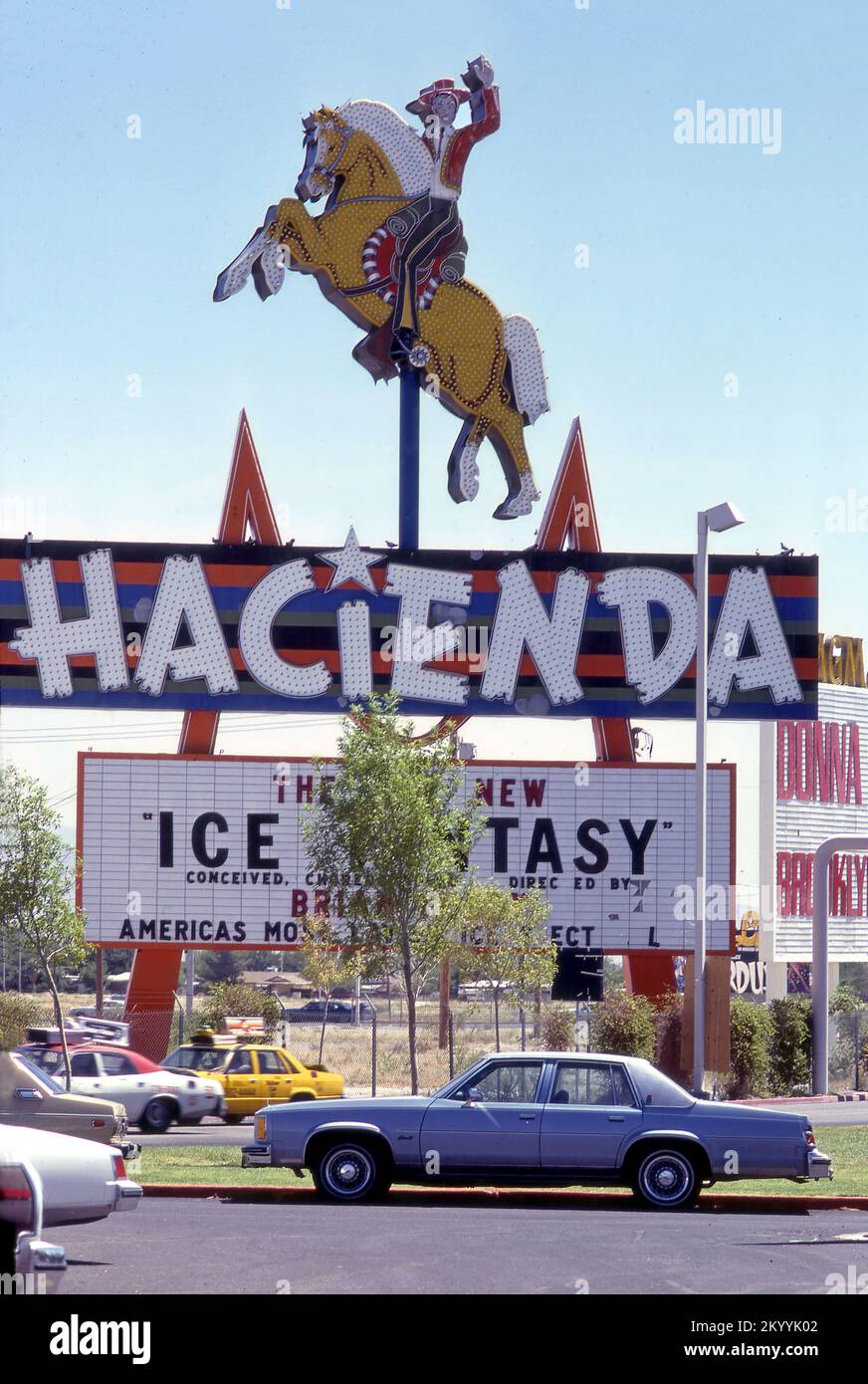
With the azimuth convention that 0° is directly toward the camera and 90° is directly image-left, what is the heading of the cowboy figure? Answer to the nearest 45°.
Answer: approximately 45°

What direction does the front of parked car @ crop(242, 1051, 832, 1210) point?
to the viewer's left

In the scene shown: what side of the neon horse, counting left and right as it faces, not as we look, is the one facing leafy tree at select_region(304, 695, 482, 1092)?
left

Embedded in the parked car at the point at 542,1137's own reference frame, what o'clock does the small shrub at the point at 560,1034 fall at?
The small shrub is roughly at 3 o'clock from the parked car.

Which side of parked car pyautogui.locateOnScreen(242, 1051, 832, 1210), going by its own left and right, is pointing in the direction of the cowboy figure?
right

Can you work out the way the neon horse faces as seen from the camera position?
facing to the left of the viewer
